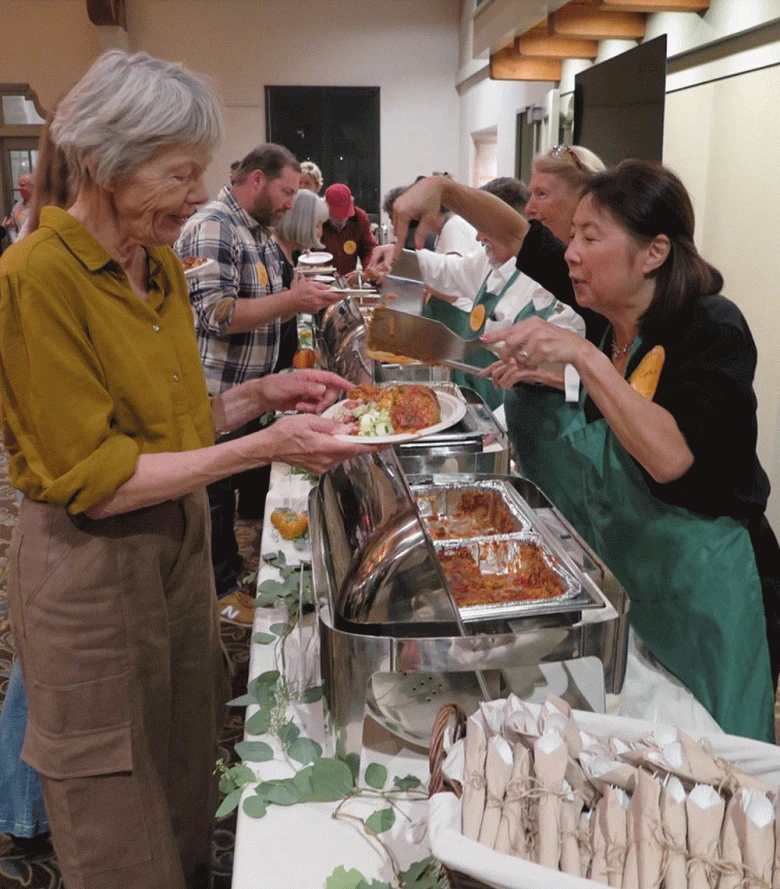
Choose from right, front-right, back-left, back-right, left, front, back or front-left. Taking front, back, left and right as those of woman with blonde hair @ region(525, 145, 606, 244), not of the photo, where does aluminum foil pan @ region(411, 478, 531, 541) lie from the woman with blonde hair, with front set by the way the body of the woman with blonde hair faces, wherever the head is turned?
left

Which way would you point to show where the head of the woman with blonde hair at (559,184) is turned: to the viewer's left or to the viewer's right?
to the viewer's left

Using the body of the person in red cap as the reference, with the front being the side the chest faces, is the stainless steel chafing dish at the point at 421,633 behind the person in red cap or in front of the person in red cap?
in front

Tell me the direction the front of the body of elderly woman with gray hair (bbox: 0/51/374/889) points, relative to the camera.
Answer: to the viewer's right

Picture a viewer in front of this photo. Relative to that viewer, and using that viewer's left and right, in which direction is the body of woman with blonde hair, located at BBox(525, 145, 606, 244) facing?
facing to the left of the viewer

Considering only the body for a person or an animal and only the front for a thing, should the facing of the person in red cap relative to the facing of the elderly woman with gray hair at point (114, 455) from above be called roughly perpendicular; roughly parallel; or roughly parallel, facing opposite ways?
roughly perpendicular

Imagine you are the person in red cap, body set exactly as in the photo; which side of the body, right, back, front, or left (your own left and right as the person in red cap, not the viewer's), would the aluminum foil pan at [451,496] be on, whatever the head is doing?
front

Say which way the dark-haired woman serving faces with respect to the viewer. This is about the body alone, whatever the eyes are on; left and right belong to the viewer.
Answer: facing to the left of the viewer

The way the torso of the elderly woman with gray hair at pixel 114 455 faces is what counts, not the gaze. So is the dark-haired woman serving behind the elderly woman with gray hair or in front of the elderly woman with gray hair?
in front

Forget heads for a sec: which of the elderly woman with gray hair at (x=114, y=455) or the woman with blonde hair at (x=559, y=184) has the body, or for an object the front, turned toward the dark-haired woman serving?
the elderly woman with gray hair
